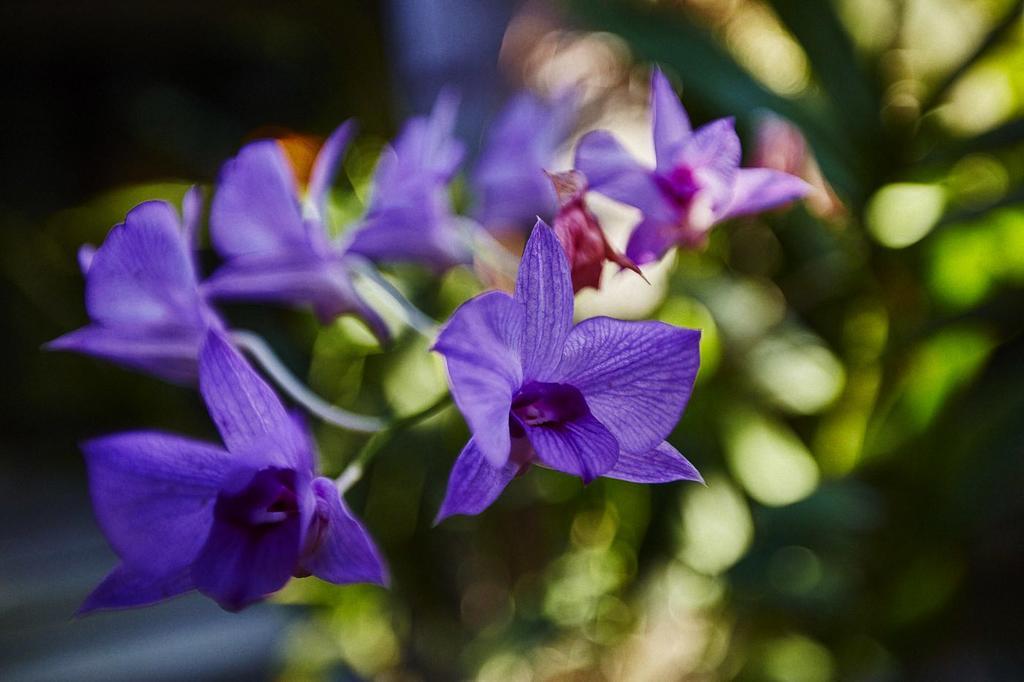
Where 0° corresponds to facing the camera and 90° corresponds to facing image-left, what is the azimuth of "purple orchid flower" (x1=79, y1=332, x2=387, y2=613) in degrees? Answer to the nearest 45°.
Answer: approximately 315°
